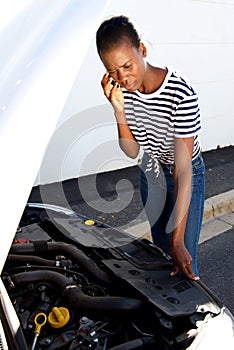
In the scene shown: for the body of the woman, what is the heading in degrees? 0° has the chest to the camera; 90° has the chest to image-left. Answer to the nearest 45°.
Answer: approximately 45°

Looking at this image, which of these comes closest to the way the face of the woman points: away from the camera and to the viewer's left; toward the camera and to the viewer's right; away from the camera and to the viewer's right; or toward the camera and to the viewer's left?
toward the camera and to the viewer's left
